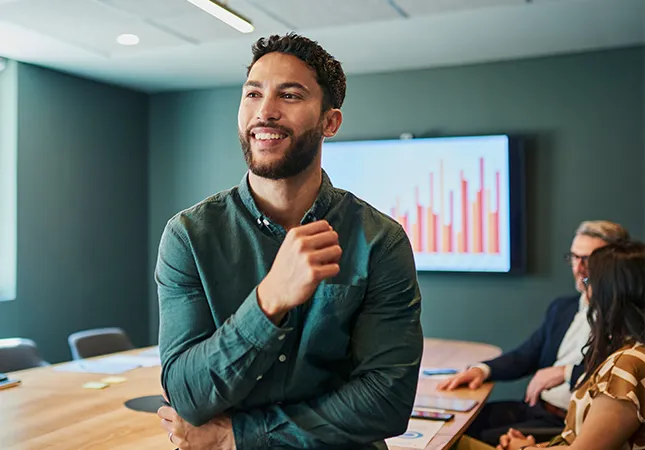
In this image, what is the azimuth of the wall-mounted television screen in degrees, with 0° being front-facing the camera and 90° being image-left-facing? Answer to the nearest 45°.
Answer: approximately 45°

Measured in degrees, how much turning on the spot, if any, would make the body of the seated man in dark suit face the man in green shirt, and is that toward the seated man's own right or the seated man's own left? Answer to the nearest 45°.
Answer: approximately 45° to the seated man's own left

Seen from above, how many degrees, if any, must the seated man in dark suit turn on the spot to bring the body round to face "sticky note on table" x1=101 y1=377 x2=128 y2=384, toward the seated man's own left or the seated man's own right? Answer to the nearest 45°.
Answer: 0° — they already face it

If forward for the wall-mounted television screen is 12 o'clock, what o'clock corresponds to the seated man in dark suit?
The seated man in dark suit is roughly at 10 o'clock from the wall-mounted television screen.

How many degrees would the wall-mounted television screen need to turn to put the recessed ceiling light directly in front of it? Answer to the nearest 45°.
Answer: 0° — it already faces it

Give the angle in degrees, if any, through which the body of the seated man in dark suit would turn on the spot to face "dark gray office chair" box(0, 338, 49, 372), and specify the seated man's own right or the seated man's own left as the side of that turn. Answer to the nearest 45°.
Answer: approximately 45° to the seated man's own right

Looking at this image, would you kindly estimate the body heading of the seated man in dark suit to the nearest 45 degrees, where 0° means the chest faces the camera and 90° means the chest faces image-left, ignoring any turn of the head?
approximately 45°

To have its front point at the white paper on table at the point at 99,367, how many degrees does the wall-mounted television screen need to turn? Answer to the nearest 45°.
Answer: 0° — it already faces it

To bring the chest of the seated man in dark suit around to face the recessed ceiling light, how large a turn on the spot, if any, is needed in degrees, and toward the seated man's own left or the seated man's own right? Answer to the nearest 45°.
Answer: approximately 45° to the seated man's own right
